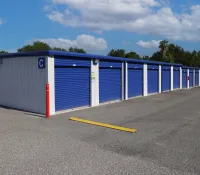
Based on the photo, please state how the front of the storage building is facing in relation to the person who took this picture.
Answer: facing the viewer and to the right of the viewer
